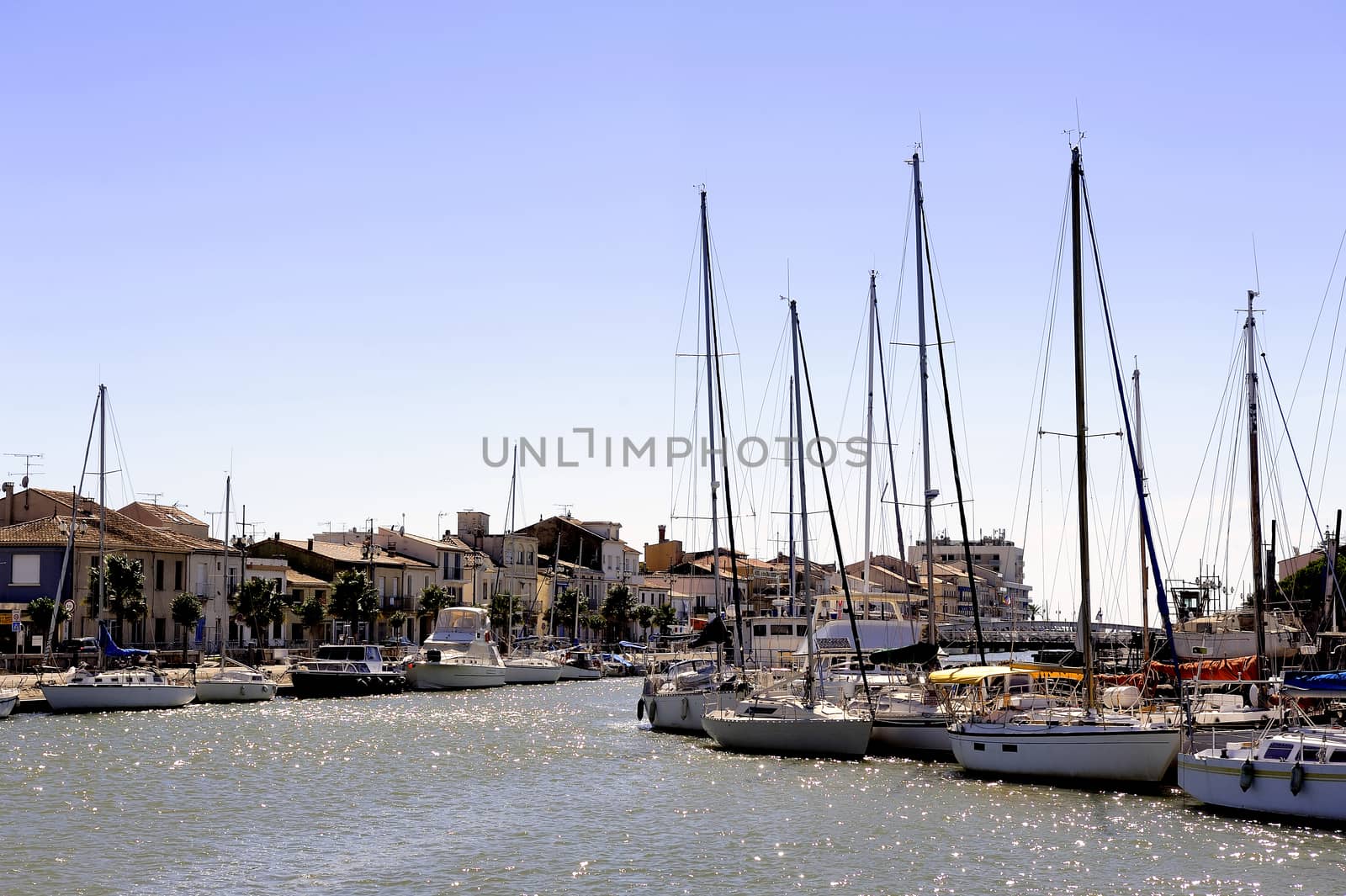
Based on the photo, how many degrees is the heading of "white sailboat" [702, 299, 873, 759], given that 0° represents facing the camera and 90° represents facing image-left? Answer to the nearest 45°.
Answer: approximately 315°

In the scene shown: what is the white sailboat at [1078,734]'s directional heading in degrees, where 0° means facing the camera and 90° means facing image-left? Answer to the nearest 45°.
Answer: approximately 315°

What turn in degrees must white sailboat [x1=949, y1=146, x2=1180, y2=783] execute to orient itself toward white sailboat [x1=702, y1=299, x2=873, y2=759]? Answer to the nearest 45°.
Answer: approximately 180°

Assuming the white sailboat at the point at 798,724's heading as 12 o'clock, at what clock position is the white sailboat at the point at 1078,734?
the white sailboat at the point at 1078,734 is roughly at 12 o'clock from the white sailboat at the point at 798,724.
